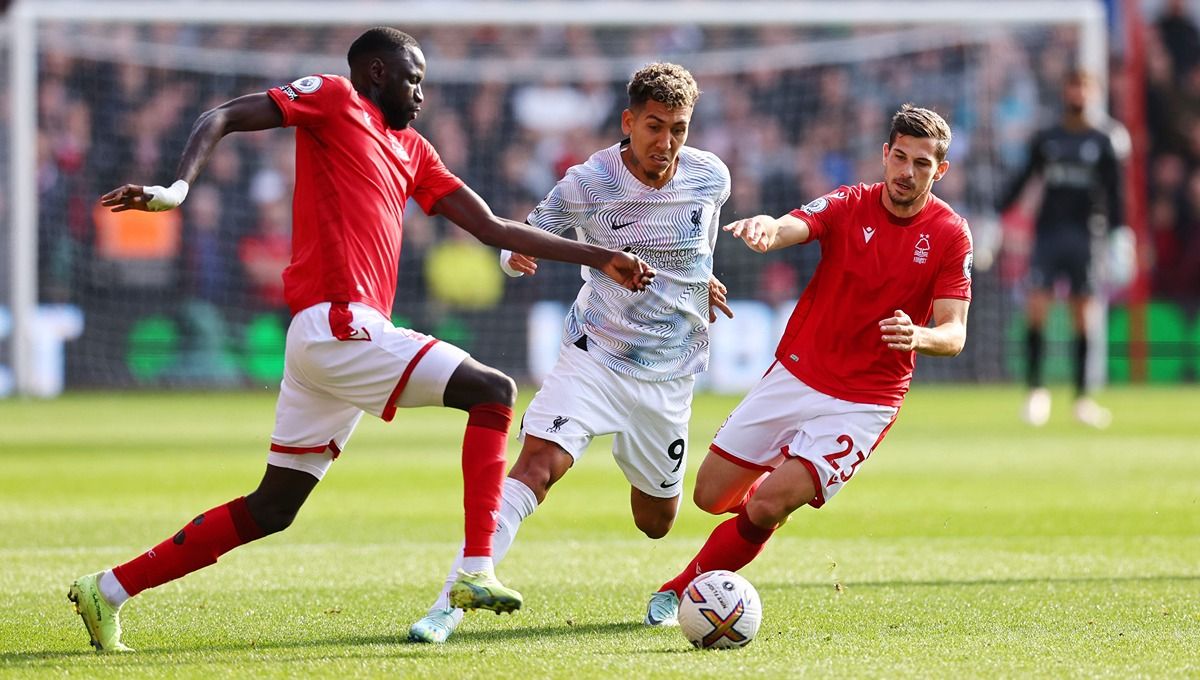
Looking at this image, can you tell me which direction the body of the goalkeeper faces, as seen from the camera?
toward the camera

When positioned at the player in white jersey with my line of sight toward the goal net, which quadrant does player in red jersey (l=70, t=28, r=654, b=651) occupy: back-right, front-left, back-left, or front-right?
back-left

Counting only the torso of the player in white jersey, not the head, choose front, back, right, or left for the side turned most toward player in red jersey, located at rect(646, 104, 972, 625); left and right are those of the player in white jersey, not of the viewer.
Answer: left

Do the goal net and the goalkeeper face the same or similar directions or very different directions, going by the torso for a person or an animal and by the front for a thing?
same or similar directions

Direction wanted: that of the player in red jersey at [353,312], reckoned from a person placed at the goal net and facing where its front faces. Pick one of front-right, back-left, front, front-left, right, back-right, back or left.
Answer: front

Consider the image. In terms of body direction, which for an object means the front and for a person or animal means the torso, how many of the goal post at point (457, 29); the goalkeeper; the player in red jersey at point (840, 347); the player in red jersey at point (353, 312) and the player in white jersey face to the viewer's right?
1

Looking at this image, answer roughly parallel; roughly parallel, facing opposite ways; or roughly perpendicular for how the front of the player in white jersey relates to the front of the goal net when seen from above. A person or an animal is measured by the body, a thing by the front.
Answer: roughly parallel

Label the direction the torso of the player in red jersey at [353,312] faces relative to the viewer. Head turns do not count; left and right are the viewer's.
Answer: facing to the right of the viewer

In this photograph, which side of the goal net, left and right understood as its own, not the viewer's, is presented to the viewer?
front

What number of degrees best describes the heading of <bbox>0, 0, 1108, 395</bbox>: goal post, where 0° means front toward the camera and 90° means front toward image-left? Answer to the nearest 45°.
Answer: approximately 0°

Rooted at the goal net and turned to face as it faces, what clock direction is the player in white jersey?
The player in white jersey is roughly at 12 o'clock from the goal net.

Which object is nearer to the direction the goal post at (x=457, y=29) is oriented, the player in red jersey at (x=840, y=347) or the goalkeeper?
the player in red jersey
